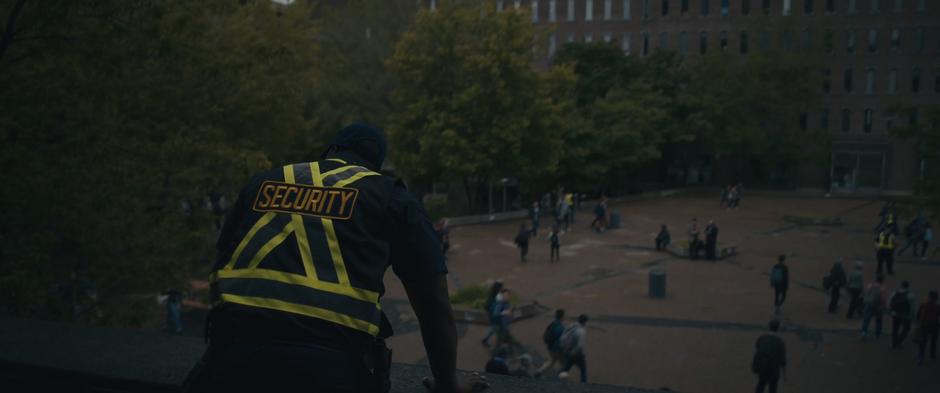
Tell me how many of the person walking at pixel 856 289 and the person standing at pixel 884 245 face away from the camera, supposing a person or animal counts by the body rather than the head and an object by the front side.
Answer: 1

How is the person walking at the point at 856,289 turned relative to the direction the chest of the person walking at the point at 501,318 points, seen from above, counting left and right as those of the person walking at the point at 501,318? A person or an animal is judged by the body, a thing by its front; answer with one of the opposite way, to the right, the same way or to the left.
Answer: the opposite way

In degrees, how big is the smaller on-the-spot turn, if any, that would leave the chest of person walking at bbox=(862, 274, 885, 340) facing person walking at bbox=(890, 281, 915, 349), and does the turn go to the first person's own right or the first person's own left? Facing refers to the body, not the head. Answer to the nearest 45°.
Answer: approximately 90° to the first person's own right

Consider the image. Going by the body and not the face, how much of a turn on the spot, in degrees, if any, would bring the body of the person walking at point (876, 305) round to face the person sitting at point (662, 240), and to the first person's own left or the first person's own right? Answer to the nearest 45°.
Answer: approximately 90° to the first person's own left
